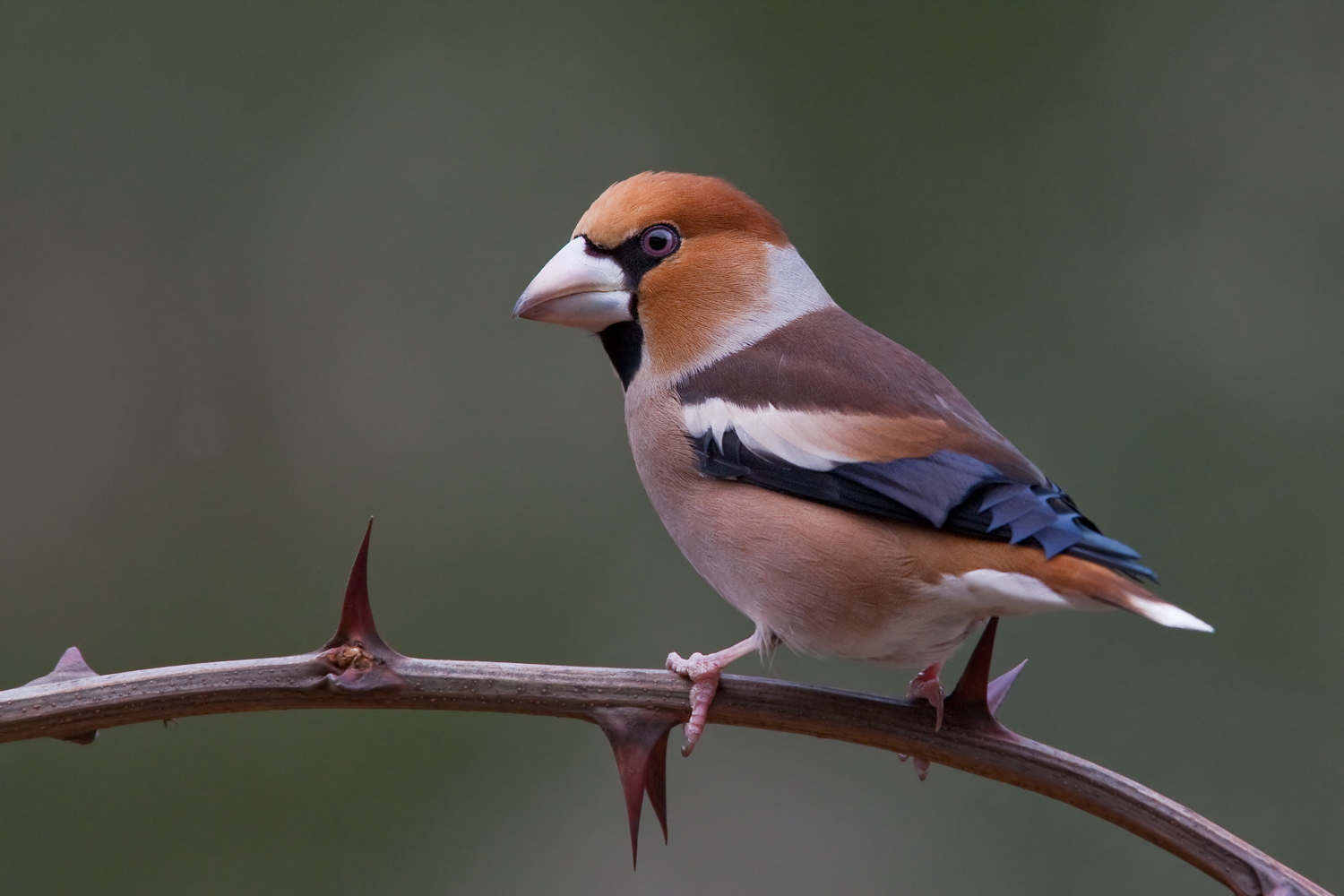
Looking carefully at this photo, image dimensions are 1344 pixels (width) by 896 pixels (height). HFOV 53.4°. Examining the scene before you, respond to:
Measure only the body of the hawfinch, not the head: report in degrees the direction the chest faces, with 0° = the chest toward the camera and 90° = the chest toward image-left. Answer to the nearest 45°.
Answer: approximately 90°
